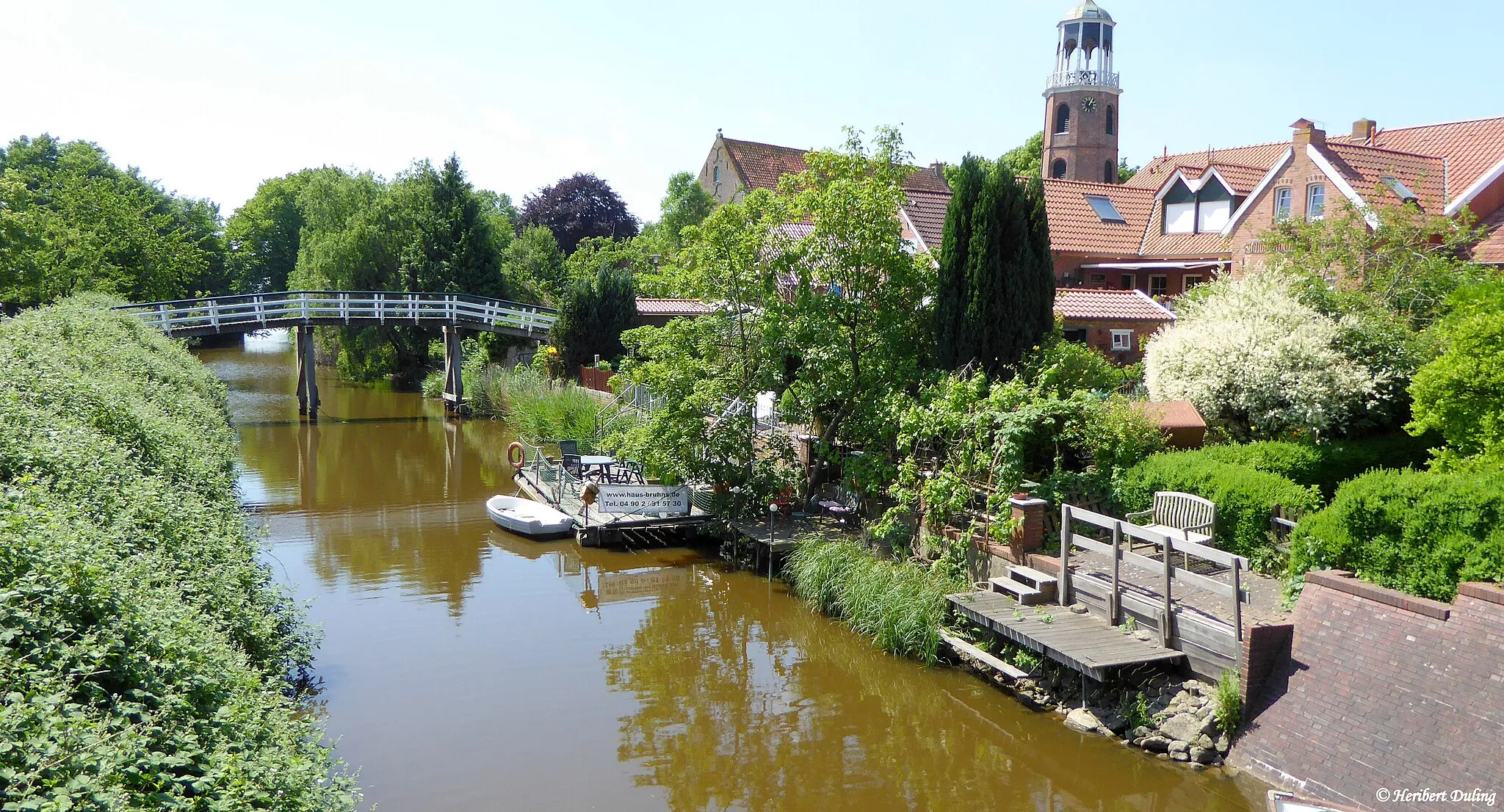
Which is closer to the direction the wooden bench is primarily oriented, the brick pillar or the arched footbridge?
the brick pillar

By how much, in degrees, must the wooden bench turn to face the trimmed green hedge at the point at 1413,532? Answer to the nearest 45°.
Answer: approximately 90° to its left

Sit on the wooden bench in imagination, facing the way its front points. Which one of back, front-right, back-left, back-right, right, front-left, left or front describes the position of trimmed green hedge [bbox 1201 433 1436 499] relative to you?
back

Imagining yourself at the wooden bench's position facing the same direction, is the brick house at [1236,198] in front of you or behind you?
behind

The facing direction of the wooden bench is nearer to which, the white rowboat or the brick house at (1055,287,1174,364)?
the white rowboat

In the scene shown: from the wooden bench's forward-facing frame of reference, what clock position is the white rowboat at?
The white rowboat is roughly at 2 o'clock from the wooden bench.

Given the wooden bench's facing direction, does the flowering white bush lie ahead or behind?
behind

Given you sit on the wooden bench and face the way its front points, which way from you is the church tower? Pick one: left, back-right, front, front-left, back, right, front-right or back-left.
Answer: back-right

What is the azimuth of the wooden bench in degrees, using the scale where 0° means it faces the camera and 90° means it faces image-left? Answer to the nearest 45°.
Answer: approximately 45°

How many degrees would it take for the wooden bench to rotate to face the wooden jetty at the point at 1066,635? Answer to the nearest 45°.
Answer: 0° — it already faces it

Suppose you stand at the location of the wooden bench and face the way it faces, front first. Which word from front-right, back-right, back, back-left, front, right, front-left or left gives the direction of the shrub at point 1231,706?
front-left

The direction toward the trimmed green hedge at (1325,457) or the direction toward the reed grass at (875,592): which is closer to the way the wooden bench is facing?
the reed grass
